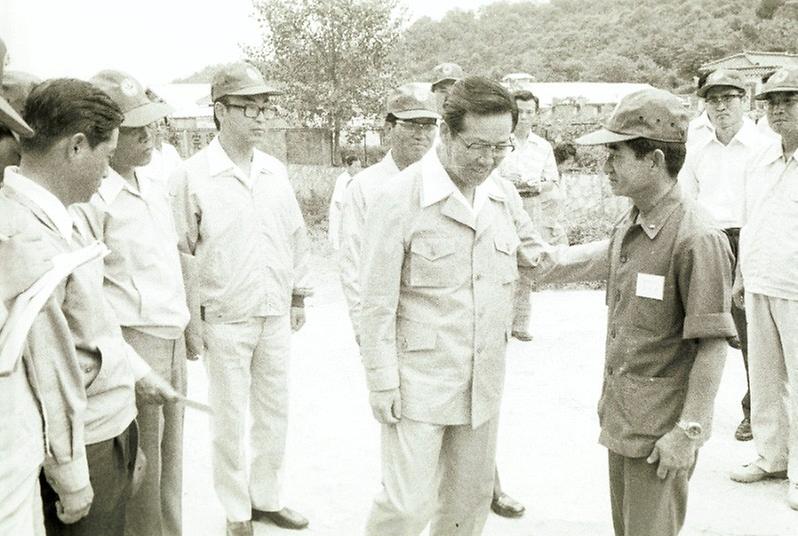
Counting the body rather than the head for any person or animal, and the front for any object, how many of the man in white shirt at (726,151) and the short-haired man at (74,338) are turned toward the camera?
1

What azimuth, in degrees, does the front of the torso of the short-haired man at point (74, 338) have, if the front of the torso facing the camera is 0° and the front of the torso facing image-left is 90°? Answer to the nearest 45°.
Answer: approximately 270°

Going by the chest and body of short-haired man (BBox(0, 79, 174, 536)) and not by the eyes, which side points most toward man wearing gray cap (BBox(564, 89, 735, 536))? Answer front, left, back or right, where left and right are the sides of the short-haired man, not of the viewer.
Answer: front

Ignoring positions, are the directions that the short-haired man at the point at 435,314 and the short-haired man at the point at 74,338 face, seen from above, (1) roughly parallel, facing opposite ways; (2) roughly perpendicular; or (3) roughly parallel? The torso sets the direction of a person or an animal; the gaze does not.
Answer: roughly perpendicular

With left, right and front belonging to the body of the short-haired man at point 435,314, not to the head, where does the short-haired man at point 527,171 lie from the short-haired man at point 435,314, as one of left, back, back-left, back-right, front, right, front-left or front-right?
back-left

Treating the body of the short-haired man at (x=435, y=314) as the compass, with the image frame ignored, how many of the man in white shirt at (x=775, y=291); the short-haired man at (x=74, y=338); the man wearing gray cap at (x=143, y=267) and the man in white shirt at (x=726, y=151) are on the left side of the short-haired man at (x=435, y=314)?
2

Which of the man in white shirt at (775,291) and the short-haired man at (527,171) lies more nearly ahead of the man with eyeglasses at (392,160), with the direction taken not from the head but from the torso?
the man in white shirt

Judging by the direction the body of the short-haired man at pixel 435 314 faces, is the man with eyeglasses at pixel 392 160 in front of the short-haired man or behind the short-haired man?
behind

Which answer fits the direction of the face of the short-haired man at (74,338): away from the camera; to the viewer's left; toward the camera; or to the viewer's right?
to the viewer's right

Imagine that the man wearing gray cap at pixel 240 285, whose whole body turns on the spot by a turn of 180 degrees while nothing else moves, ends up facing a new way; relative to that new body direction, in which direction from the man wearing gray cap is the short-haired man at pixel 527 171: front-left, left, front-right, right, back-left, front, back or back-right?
right

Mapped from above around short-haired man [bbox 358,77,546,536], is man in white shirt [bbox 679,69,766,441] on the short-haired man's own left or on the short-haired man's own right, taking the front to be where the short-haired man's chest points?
on the short-haired man's own left

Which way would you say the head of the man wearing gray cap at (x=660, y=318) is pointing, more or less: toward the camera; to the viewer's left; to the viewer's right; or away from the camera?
to the viewer's left

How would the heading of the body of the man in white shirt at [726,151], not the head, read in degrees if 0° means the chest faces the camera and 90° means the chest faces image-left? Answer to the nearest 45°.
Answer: approximately 0°

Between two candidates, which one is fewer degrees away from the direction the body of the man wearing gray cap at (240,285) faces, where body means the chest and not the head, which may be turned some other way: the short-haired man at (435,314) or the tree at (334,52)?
the short-haired man

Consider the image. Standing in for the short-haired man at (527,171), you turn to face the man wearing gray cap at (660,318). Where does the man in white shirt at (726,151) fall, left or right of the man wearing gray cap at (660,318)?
left
